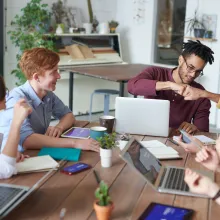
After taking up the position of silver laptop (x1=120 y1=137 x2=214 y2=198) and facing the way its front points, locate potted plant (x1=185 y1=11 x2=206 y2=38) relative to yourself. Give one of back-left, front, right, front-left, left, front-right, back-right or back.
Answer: left

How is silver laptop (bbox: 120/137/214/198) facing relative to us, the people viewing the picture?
facing to the right of the viewer

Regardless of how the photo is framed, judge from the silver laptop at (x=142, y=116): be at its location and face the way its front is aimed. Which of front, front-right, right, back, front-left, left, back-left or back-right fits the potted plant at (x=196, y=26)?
front

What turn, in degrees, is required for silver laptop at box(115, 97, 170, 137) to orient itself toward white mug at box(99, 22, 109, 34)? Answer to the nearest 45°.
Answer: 0° — it already faces it

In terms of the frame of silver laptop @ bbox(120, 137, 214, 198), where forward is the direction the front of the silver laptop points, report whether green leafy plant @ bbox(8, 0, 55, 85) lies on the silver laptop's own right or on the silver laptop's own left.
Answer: on the silver laptop's own left

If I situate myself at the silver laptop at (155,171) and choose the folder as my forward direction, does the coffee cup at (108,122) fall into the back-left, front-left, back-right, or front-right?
front-right

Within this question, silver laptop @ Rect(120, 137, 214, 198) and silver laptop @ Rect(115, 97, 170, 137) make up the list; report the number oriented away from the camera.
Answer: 1

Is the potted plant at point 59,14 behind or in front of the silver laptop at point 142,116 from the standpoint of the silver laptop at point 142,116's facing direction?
in front

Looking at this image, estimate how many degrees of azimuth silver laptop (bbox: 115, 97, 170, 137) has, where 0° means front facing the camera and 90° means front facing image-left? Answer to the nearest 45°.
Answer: approximately 180°

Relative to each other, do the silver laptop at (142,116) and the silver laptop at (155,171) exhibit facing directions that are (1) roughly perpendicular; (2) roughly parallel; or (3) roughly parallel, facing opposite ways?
roughly perpendicular
